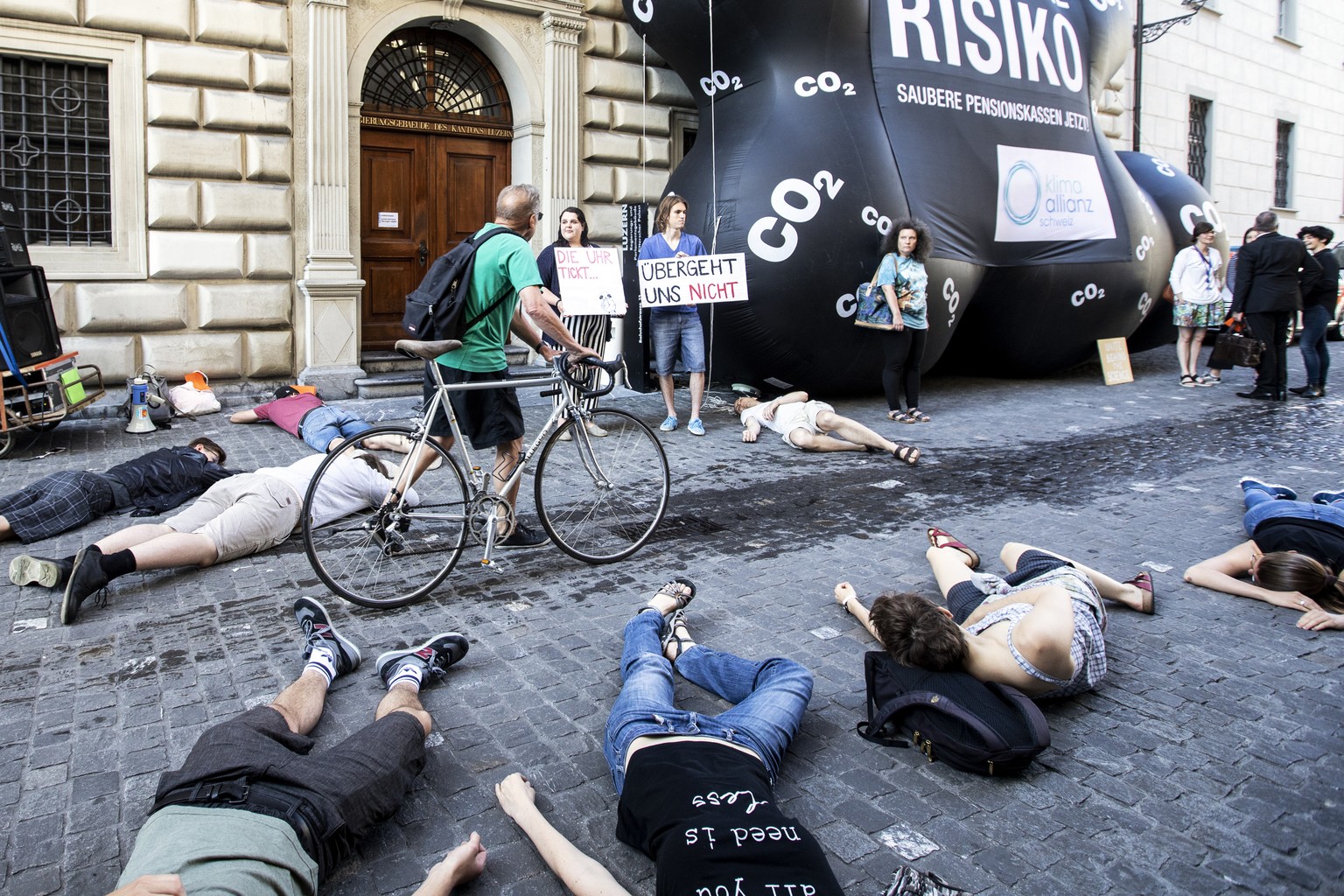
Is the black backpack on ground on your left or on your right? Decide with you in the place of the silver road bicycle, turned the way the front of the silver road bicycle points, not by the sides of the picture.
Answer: on your right

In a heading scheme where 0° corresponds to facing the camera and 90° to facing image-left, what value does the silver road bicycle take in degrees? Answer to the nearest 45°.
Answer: approximately 225°

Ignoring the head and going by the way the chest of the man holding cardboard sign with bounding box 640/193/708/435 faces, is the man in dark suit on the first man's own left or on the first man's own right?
on the first man's own left

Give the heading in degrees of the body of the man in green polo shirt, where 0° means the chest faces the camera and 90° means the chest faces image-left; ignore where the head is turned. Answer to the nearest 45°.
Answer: approximately 225°

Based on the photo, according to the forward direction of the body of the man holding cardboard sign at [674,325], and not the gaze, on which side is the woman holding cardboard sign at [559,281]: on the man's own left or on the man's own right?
on the man's own right

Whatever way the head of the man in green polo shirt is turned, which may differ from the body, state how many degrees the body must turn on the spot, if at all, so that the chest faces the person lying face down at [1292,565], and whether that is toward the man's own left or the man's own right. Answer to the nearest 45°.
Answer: approximately 45° to the man's own right

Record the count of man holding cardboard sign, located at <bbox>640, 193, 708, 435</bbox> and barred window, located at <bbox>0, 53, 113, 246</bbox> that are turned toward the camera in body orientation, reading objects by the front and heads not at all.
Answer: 2

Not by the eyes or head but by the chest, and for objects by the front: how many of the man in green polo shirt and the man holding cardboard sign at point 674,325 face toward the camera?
1

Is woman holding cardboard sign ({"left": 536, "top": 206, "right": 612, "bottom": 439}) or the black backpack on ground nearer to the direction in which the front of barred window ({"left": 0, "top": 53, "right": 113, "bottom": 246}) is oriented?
the black backpack on ground

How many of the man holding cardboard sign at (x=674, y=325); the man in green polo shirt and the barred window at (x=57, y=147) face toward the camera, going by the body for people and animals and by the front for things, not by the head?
2
